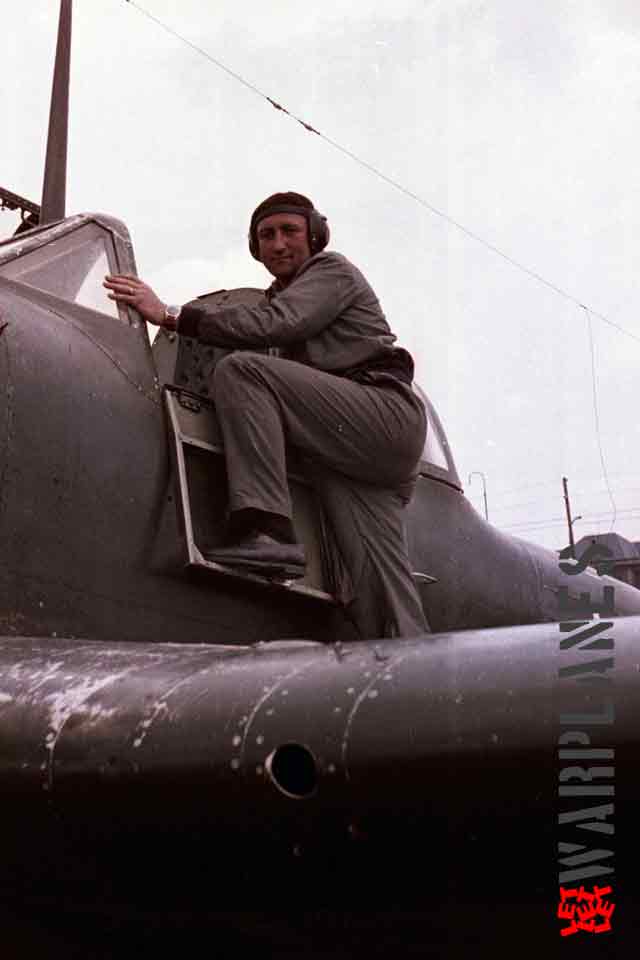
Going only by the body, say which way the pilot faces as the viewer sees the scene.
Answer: to the viewer's left
